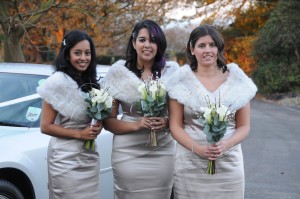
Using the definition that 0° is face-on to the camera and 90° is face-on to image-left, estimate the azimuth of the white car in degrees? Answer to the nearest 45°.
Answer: approximately 45°

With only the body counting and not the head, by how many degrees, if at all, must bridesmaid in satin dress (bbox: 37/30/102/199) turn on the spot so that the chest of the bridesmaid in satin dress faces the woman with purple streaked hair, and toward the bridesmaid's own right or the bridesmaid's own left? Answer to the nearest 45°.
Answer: approximately 45° to the bridesmaid's own left

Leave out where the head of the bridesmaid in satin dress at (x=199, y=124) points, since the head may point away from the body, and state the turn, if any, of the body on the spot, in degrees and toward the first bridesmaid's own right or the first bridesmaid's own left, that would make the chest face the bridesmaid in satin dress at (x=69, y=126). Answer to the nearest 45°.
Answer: approximately 90° to the first bridesmaid's own right

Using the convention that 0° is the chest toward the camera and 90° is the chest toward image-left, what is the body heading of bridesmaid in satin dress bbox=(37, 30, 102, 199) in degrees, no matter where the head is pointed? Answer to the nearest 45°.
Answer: approximately 315°

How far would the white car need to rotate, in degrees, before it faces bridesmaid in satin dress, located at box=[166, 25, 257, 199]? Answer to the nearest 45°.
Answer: approximately 90° to its left

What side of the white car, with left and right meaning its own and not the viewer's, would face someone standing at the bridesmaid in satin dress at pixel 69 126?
left

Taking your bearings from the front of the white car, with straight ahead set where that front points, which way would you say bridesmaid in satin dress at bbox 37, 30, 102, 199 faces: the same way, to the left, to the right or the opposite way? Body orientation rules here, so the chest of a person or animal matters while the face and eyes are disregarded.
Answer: to the left

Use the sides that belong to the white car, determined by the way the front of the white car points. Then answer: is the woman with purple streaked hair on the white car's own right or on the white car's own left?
on the white car's own left

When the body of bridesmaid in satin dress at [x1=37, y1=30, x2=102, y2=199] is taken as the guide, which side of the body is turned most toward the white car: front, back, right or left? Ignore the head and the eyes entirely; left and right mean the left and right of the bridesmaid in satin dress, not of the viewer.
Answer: back

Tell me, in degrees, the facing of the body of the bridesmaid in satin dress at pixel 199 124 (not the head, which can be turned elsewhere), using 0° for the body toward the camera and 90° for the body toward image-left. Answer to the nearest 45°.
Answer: approximately 0°
